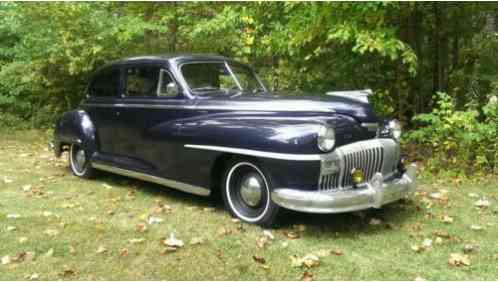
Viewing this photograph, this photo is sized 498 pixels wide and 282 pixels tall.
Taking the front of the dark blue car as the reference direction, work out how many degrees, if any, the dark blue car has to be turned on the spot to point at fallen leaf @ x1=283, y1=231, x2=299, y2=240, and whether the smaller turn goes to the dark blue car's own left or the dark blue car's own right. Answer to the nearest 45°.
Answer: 0° — it already faces it

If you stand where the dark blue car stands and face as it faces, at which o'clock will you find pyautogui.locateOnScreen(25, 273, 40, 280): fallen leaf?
The fallen leaf is roughly at 3 o'clock from the dark blue car.

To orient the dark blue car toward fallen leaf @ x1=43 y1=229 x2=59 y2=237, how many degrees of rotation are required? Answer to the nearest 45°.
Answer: approximately 135° to its right

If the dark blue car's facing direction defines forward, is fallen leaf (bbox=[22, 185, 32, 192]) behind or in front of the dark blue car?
behind

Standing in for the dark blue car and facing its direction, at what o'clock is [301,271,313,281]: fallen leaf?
The fallen leaf is roughly at 1 o'clock from the dark blue car.

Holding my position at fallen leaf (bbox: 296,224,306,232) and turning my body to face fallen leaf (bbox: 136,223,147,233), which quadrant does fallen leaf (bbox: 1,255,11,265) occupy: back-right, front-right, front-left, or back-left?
front-left

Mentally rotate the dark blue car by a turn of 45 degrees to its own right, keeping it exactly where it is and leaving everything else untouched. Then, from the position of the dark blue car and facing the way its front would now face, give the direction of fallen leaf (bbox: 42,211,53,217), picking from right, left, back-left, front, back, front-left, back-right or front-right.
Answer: right

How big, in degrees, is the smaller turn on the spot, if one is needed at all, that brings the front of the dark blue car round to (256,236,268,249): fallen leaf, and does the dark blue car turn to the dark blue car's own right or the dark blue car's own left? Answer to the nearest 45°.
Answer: approximately 45° to the dark blue car's own right

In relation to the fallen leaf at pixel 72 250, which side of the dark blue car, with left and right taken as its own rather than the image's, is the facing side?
right

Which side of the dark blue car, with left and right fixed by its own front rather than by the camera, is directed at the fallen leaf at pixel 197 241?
right

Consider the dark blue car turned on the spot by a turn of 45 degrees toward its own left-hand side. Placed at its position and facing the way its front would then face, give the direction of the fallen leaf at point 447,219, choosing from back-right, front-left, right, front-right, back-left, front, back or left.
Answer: front

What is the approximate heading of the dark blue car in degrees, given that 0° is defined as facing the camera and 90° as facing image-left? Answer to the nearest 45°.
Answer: approximately 315°

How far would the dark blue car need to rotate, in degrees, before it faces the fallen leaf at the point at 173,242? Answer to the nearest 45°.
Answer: approximately 90° to its right

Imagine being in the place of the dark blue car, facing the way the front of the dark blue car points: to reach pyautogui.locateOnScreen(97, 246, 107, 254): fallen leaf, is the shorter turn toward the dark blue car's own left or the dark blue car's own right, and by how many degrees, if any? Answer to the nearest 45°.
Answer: approximately 90° to the dark blue car's own right

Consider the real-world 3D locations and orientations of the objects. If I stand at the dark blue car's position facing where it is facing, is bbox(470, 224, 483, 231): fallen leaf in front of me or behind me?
in front

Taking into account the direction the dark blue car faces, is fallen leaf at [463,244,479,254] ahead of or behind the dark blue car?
ahead
